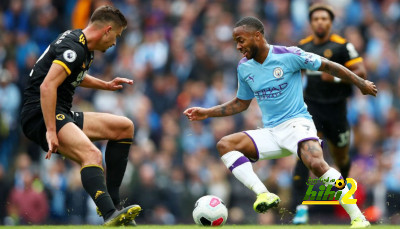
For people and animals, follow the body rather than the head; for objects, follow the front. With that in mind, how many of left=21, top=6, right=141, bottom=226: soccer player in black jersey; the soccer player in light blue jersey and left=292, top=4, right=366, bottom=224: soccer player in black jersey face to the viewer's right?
1

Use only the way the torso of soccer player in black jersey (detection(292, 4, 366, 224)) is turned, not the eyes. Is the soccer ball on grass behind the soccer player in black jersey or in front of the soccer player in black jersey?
in front

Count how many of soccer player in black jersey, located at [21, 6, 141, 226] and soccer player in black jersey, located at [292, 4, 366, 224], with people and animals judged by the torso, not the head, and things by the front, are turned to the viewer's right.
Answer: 1

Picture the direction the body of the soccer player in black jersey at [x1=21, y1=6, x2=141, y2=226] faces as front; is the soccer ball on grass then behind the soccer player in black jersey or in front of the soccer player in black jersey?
in front

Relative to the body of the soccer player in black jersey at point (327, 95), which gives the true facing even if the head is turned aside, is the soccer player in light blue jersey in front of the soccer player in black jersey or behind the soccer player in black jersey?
in front

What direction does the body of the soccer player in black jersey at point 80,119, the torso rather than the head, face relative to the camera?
to the viewer's right

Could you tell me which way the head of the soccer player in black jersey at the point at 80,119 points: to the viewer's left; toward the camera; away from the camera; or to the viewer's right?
to the viewer's right

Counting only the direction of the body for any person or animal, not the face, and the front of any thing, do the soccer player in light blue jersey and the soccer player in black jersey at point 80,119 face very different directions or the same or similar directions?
very different directions

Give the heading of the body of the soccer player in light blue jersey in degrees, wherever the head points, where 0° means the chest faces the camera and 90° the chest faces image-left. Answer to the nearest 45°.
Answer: approximately 45°

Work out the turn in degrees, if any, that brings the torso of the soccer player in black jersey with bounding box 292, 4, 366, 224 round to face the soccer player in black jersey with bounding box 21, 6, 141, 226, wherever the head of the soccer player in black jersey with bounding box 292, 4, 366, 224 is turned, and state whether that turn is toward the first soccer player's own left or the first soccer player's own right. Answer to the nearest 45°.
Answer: approximately 45° to the first soccer player's own right

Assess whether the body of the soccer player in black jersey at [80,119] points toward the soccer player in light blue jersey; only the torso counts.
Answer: yes

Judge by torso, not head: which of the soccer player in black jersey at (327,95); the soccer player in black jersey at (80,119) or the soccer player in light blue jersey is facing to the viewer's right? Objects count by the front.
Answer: the soccer player in black jersey at (80,119)

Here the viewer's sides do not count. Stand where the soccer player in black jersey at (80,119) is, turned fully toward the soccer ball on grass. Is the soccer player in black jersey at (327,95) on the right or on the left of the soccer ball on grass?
left

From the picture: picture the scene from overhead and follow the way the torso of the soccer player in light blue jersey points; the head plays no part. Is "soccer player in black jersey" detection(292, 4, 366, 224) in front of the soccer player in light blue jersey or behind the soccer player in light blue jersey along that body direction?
behind
